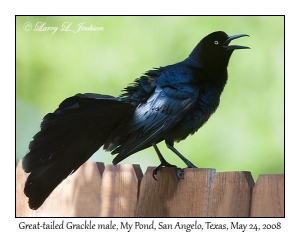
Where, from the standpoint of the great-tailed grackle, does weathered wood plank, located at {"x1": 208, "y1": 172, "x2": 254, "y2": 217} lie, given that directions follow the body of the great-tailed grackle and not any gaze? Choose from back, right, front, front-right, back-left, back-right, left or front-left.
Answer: front-right

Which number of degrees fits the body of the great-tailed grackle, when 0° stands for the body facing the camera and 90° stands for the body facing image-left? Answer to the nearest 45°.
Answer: approximately 270°
